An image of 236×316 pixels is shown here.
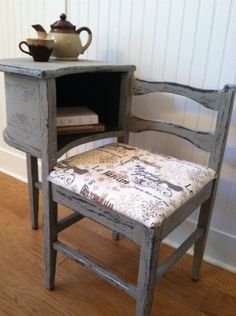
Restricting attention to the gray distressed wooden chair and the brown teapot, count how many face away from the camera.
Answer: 0

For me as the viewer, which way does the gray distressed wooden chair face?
facing the viewer and to the left of the viewer
